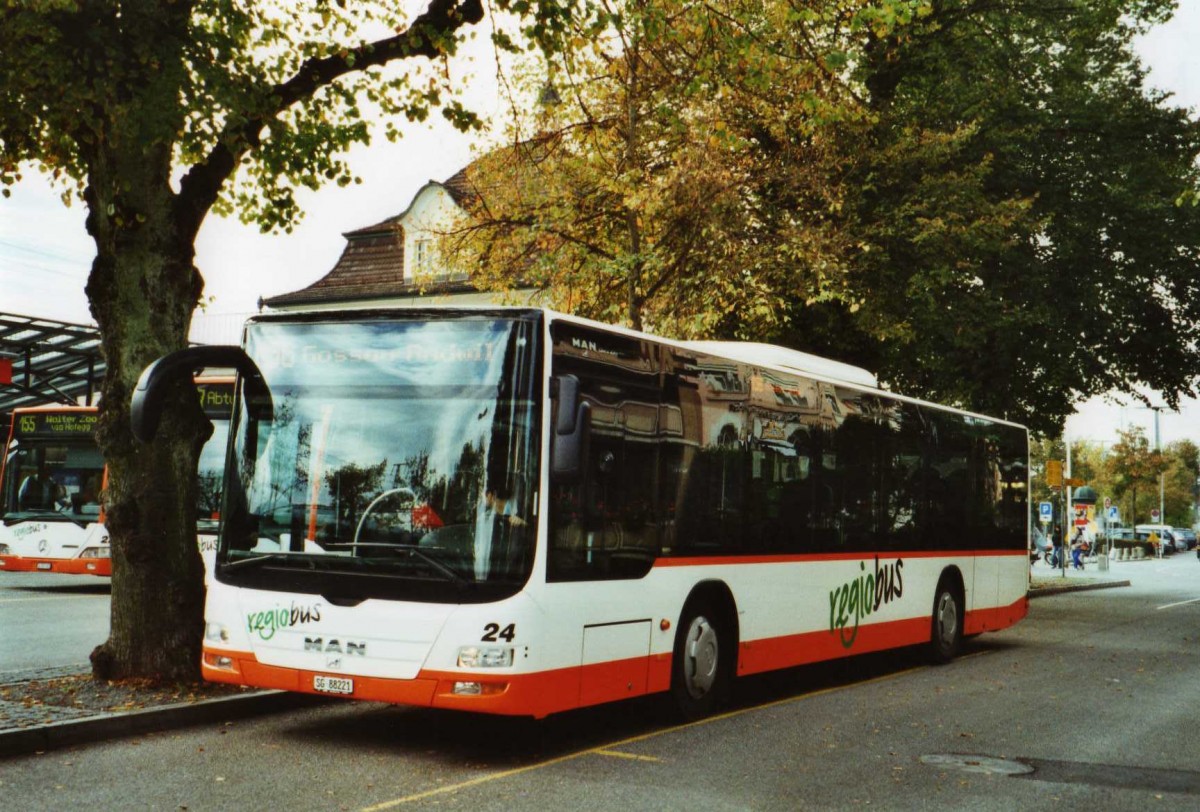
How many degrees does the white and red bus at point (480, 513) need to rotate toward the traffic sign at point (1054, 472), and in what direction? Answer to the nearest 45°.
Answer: approximately 180°

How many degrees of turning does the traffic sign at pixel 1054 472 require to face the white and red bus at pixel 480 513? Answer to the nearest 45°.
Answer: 0° — it already faces it

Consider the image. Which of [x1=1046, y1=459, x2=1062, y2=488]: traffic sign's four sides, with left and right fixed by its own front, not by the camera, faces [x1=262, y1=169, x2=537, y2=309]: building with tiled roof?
right

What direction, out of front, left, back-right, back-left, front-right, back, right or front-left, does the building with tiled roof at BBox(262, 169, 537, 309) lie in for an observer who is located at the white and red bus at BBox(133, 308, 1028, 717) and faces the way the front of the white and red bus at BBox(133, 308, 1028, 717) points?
back-right

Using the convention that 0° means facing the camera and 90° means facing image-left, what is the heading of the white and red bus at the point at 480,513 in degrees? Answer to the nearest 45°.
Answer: approximately 45°

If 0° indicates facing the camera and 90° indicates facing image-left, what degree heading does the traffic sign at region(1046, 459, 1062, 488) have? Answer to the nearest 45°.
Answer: approximately 0°
